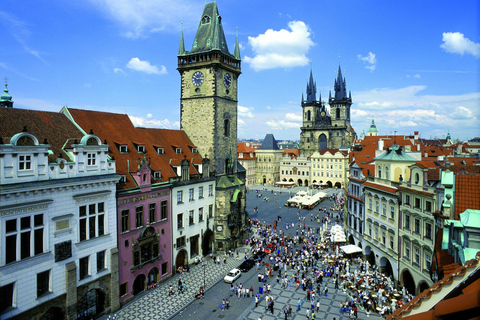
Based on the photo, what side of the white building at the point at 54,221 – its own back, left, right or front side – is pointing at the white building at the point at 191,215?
left

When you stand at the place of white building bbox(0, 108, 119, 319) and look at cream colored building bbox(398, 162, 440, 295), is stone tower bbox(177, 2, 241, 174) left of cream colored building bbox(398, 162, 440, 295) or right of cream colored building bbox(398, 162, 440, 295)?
left

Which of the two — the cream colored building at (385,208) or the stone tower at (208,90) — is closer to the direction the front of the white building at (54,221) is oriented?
the cream colored building

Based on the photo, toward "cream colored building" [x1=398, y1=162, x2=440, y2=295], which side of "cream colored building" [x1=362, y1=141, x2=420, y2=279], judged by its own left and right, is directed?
left

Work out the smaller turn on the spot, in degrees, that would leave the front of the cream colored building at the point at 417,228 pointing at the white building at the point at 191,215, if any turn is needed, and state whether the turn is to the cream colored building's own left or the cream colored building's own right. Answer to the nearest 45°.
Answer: approximately 45° to the cream colored building's own right

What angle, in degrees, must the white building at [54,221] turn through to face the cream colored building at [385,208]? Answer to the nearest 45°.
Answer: approximately 45° to its left

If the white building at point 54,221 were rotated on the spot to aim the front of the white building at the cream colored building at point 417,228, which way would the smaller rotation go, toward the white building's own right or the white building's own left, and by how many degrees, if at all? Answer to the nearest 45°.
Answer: approximately 45° to the white building's own left

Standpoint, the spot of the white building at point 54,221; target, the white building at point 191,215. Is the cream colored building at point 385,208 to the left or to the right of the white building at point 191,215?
right

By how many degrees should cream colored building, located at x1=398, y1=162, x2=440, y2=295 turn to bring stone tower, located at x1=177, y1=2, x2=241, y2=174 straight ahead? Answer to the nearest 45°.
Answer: approximately 45° to its right

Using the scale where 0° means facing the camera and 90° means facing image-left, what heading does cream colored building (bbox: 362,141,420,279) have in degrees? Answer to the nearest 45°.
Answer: approximately 45°
